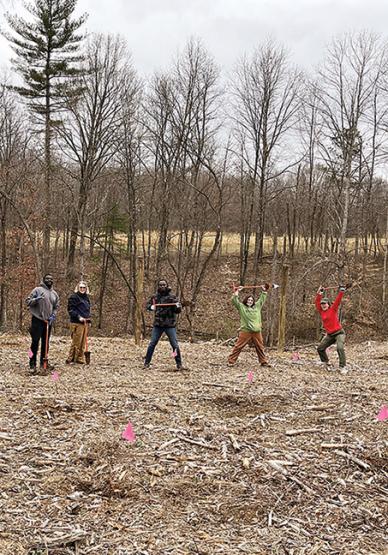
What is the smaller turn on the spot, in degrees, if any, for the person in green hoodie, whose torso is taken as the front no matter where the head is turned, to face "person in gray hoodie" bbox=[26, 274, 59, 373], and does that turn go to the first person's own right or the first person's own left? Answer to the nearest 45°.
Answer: approximately 45° to the first person's own right

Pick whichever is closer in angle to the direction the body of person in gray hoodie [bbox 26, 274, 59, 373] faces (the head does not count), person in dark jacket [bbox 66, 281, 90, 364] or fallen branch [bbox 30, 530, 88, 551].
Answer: the fallen branch

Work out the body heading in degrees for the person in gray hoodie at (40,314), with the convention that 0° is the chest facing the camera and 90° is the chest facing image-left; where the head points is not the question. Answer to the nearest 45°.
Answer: approximately 0°

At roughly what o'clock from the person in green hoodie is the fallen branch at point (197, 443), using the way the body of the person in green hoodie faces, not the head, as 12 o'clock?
The fallen branch is roughly at 12 o'clock from the person in green hoodie.

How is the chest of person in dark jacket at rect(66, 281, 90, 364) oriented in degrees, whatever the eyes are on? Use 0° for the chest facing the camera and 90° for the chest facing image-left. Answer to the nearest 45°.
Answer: approximately 315°

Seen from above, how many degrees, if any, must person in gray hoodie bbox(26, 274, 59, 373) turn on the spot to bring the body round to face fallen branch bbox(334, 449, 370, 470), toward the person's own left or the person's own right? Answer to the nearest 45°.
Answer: approximately 45° to the person's own left

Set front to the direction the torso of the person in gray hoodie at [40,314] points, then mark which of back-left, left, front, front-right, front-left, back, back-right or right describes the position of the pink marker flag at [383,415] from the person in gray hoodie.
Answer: front-left

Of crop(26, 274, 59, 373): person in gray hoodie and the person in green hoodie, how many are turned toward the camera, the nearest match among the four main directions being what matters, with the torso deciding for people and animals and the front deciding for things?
2

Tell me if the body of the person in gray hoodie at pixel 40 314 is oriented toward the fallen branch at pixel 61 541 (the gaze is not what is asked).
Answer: yes
